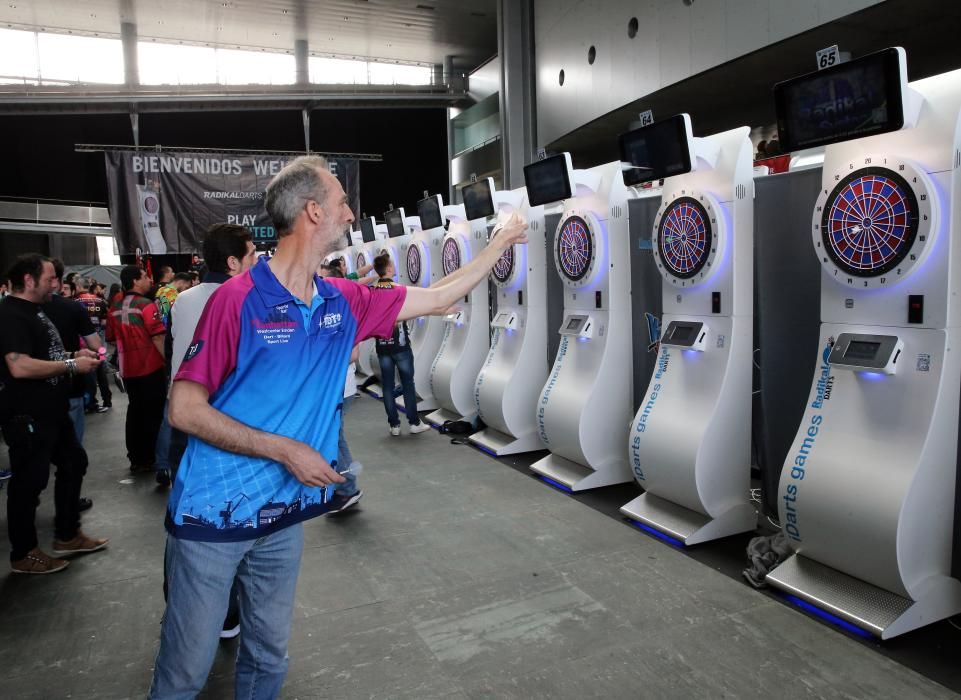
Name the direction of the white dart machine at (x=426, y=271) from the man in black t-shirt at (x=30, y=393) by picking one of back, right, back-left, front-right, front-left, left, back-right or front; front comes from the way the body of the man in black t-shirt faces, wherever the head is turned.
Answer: front-left

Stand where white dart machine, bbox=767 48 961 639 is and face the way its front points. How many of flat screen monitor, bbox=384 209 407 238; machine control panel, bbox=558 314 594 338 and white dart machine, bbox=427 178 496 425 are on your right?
3

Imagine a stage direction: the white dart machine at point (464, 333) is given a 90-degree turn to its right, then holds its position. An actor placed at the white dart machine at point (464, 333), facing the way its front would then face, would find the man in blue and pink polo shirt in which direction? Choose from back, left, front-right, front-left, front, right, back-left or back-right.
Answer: back-left

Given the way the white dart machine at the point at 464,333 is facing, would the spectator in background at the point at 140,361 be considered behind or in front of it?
in front

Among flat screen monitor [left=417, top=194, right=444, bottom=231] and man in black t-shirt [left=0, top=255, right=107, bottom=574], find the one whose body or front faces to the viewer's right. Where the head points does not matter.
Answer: the man in black t-shirt

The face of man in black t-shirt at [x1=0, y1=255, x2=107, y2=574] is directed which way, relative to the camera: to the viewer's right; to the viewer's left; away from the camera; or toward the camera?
to the viewer's right

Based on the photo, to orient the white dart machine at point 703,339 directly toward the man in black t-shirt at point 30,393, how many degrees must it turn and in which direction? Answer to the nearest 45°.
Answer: approximately 45° to its right

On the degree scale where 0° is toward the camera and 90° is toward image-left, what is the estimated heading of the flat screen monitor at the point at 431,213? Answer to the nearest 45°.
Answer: approximately 45°

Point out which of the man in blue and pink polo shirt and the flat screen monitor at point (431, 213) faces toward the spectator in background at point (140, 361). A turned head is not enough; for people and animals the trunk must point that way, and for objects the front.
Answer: the flat screen monitor

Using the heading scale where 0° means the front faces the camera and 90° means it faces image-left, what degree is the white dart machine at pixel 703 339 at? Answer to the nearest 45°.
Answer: approximately 45°
